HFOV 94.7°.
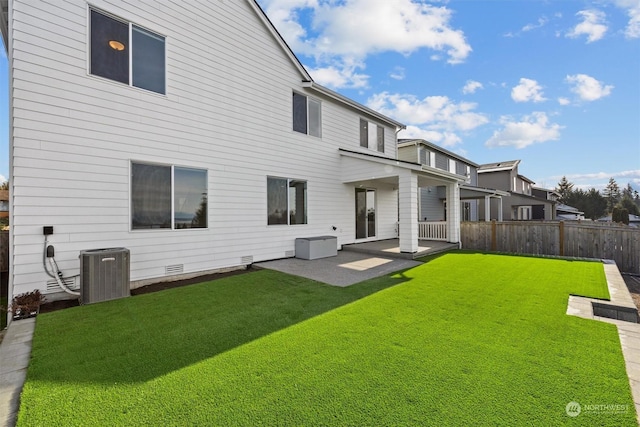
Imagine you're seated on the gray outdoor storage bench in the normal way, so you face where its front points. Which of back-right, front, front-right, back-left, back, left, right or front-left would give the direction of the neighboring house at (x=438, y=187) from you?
left

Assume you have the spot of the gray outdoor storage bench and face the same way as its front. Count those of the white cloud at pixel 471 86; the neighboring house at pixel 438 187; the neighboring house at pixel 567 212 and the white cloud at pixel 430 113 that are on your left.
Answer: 4

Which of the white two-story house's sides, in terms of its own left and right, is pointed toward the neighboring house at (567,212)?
right

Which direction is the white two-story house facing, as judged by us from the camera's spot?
facing away from the viewer and to the left of the viewer

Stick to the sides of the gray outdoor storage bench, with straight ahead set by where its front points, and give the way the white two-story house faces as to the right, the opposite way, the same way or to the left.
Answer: the opposite way

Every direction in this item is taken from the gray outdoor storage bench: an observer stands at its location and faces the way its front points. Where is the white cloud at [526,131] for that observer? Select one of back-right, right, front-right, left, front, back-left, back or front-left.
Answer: left

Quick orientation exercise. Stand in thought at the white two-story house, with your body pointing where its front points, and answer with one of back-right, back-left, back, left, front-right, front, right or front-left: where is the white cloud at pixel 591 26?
back-right
